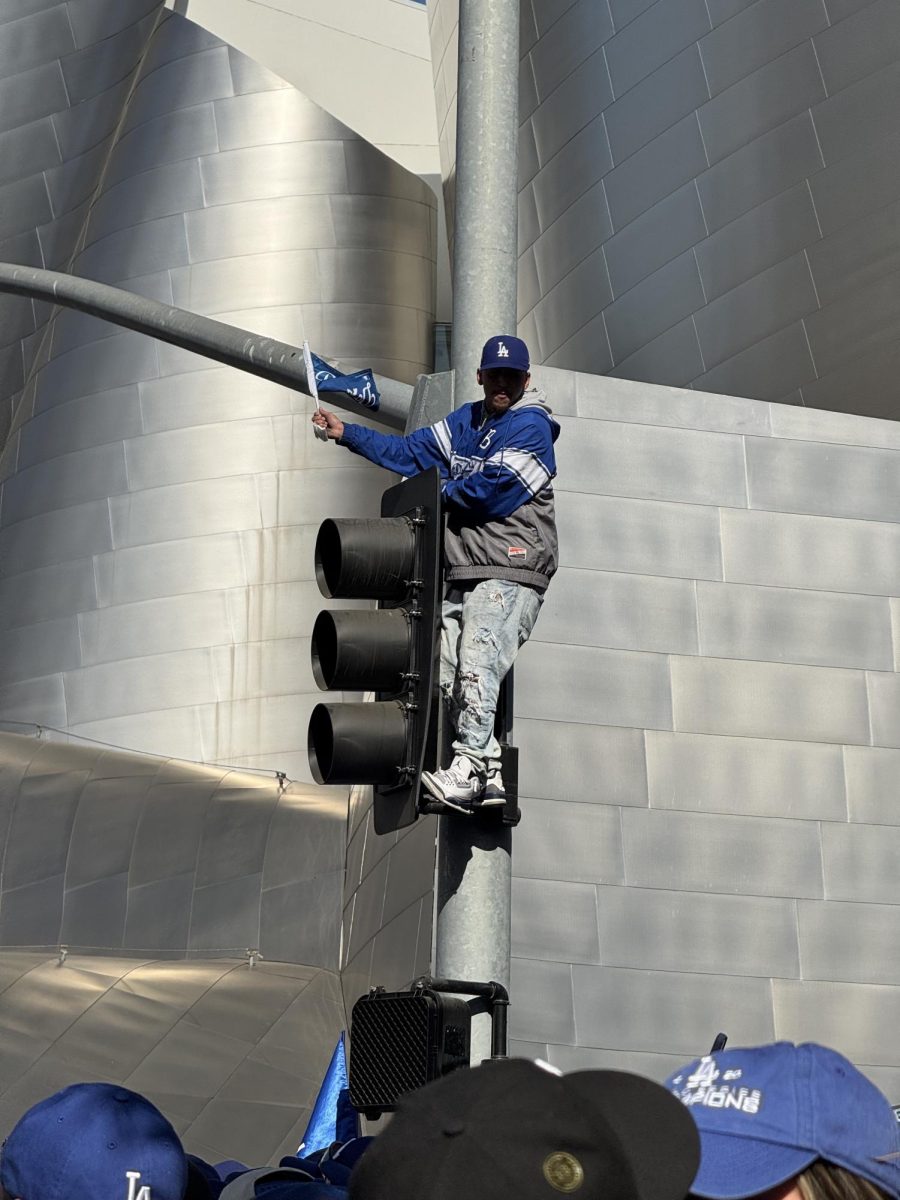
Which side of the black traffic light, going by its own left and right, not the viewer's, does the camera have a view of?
left

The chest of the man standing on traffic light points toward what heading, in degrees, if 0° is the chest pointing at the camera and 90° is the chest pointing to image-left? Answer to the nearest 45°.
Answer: approximately 45°
